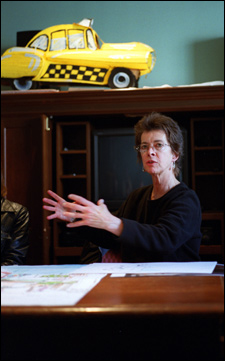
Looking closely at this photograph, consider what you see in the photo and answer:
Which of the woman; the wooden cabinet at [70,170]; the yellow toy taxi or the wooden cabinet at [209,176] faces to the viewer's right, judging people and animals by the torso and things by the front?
the yellow toy taxi

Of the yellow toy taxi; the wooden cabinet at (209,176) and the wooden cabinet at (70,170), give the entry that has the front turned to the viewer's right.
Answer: the yellow toy taxi

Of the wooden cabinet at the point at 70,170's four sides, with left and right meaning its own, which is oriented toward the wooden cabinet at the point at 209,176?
left

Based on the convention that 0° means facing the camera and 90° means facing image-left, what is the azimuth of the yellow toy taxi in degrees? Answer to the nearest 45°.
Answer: approximately 270°

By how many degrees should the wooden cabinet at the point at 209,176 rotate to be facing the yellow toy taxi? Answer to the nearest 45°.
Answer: approximately 45° to its right

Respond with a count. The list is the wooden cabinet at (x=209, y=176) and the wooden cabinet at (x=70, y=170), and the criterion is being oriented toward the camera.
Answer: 2

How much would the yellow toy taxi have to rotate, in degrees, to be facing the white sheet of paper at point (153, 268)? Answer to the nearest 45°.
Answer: approximately 90° to its right
